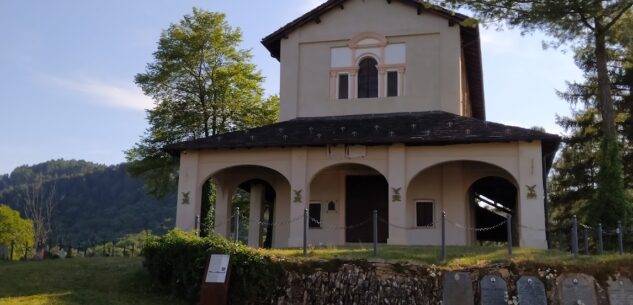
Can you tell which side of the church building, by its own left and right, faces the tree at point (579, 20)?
left

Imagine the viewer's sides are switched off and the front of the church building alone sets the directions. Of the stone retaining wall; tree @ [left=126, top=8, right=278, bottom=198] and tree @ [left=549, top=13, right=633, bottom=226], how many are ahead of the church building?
1

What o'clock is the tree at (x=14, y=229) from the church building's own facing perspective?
The tree is roughly at 4 o'clock from the church building.

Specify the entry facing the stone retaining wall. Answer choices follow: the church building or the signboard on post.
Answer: the church building

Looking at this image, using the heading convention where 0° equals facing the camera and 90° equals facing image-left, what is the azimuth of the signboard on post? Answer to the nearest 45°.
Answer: approximately 45°

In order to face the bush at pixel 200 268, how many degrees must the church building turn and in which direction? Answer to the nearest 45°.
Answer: approximately 45° to its right

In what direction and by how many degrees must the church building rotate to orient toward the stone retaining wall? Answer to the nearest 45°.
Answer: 0° — it already faces it

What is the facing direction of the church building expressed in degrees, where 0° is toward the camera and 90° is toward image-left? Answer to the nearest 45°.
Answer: approximately 0°
